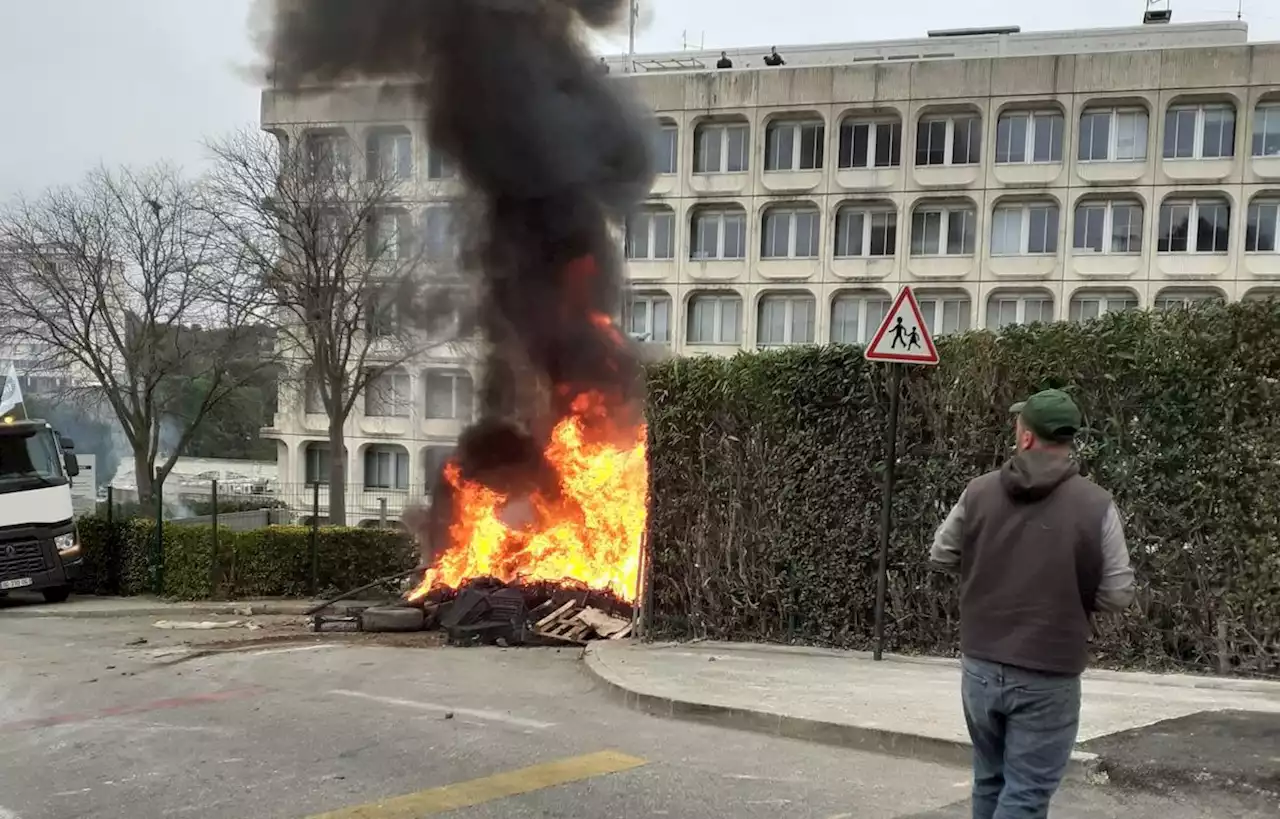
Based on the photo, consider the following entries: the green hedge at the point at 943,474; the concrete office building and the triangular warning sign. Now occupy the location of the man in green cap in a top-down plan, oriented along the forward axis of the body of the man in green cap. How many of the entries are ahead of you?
3

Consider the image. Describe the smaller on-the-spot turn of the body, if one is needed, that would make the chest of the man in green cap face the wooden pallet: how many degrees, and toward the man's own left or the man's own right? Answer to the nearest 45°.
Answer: approximately 45° to the man's own left

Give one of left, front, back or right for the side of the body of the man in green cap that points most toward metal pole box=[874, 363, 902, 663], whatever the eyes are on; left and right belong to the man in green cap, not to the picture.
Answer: front

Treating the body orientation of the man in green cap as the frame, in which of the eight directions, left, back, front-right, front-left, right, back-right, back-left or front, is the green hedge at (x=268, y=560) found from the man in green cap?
front-left

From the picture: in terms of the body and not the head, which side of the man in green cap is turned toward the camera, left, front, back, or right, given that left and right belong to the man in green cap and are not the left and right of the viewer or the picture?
back

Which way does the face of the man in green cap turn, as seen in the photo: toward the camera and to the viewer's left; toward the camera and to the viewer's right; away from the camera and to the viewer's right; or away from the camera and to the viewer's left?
away from the camera and to the viewer's left

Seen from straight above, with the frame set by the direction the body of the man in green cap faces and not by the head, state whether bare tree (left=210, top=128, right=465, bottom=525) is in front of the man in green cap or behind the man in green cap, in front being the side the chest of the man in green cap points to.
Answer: in front

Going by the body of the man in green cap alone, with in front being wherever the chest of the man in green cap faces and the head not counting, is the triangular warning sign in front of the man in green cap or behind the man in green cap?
in front

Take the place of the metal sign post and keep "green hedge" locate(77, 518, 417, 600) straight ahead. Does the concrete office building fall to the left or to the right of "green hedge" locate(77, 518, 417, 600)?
right

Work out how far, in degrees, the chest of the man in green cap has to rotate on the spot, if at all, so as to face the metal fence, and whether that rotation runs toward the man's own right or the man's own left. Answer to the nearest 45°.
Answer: approximately 45° to the man's own left

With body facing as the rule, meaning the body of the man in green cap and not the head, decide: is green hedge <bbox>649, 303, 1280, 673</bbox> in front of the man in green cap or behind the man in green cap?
in front

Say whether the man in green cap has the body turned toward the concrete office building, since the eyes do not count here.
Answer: yes

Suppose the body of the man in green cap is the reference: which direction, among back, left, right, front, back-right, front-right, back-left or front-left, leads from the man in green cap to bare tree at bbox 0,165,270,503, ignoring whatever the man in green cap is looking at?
front-left
